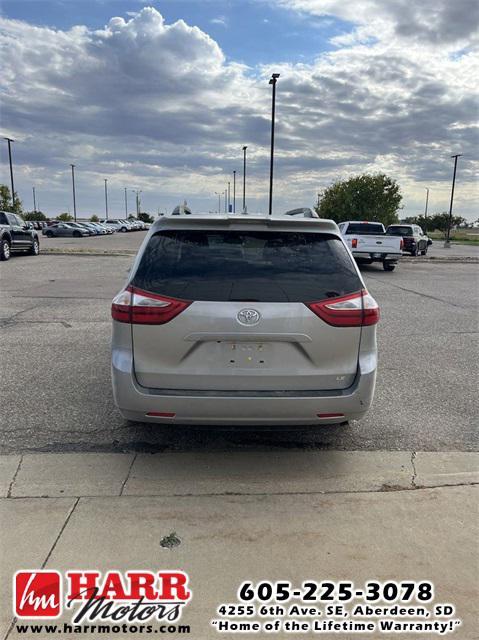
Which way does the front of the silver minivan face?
away from the camera

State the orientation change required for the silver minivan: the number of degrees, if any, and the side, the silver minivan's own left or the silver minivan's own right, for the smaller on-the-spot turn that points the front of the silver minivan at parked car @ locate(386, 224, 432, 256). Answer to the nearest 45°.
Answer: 0° — it already faces it

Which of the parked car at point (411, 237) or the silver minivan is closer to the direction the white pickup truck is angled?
the parked car

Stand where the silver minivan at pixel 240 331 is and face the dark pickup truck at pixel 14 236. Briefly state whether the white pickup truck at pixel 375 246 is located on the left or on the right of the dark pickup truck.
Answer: right

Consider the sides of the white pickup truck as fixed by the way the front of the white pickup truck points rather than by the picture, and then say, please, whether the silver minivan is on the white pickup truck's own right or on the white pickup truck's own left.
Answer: on the white pickup truck's own left

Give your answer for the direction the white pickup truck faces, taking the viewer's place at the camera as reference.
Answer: facing away from the viewer and to the left of the viewer

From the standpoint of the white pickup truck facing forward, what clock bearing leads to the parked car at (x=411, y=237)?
The parked car is roughly at 2 o'clock from the white pickup truck.

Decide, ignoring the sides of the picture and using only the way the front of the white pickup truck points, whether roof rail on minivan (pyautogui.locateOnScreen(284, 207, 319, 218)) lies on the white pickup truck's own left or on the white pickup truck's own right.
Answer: on the white pickup truck's own left
